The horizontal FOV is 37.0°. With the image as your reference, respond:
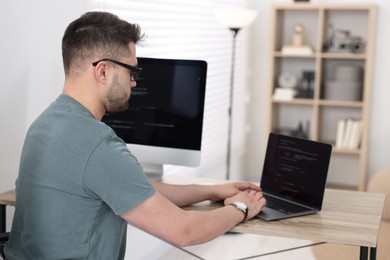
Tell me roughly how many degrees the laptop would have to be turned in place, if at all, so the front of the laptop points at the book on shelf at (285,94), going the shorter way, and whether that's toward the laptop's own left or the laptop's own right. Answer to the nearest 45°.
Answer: approximately 135° to the laptop's own right

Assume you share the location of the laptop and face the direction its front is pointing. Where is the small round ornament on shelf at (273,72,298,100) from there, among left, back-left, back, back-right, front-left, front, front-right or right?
back-right

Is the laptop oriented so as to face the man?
yes

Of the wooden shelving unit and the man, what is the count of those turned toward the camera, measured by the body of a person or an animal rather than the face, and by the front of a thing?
1

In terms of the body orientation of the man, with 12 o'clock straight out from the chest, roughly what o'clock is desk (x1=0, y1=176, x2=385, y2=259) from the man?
The desk is roughly at 1 o'clock from the man.

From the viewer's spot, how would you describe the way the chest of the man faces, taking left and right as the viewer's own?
facing away from the viewer and to the right of the viewer

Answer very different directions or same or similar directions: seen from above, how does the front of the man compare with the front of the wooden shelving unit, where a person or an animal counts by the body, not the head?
very different directions

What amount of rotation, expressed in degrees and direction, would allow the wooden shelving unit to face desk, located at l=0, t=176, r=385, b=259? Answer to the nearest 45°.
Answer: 0° — it already faces it

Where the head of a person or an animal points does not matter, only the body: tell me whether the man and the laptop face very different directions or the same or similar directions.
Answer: very different directions

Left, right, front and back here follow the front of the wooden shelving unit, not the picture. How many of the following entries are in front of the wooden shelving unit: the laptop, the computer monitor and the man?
3
